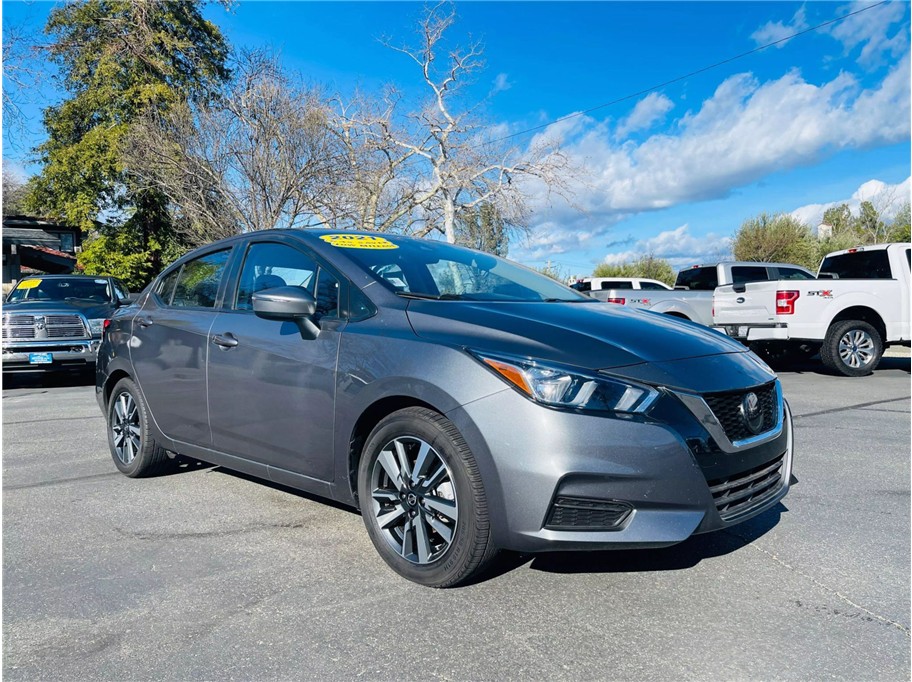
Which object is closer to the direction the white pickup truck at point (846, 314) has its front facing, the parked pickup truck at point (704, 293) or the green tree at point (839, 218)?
the green tree

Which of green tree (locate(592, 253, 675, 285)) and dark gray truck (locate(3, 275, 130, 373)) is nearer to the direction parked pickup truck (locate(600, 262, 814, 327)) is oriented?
the green tree

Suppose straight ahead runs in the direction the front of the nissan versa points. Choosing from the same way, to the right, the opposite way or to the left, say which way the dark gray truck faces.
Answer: the same way

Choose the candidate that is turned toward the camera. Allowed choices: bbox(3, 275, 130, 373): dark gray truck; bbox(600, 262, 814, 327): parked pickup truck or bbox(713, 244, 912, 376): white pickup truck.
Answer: the dark gray truck

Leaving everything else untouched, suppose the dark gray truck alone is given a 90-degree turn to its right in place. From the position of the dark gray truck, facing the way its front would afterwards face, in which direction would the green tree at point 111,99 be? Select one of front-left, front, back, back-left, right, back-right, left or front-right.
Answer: right

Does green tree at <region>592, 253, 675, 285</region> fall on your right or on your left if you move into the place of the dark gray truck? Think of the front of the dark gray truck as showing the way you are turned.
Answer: on your left

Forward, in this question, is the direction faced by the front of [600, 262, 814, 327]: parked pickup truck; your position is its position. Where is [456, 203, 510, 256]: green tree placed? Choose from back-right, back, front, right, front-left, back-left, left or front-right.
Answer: left

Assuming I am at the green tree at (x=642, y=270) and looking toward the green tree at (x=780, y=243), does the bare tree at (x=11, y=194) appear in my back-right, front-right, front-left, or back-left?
back-right

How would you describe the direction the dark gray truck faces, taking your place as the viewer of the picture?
facing the viewer

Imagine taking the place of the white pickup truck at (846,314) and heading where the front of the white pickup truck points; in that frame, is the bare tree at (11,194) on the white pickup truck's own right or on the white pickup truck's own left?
on the white pickup truck's own left

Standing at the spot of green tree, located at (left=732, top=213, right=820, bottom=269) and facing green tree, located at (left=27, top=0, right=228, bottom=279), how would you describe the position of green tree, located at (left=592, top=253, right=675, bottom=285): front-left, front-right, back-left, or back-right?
front-right

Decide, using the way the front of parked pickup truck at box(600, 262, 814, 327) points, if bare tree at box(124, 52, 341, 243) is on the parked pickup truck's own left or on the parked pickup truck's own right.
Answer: on the parked pickup truck's own left

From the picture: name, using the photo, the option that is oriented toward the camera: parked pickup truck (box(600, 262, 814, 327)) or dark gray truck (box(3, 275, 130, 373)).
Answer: the dark gray truck

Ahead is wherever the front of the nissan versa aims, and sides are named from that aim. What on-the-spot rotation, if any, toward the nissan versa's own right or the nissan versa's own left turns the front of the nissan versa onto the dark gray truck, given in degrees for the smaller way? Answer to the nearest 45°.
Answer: approximately 180°

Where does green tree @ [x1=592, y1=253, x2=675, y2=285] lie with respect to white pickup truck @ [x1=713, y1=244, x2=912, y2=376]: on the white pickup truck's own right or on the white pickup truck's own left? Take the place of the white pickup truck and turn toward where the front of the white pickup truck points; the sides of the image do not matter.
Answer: on the white pickup truck's own left
